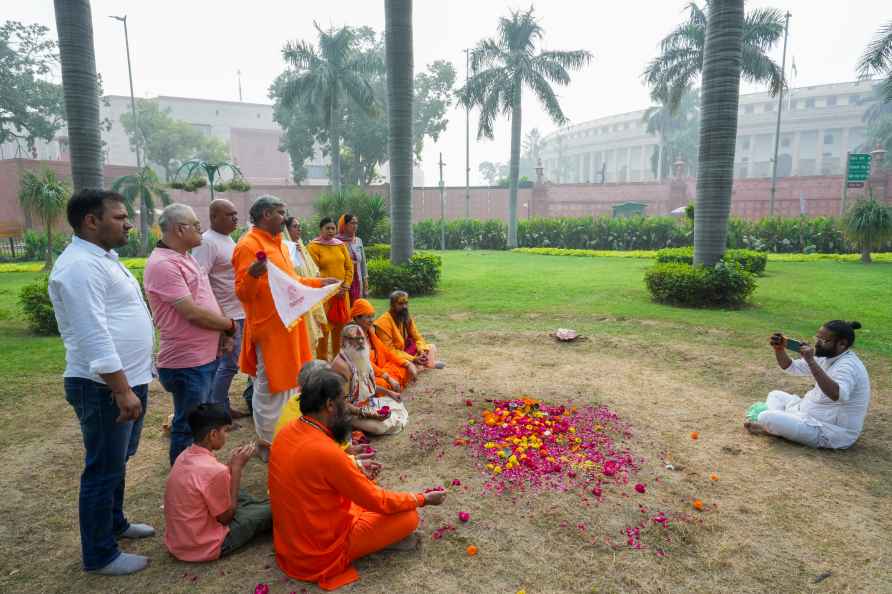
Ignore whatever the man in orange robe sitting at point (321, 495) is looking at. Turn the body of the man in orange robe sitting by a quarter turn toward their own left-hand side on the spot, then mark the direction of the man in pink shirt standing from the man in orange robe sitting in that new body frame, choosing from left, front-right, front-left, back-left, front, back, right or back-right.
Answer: front

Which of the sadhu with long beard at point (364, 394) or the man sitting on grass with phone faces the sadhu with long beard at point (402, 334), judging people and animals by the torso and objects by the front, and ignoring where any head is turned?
the man sitting on grass with phone

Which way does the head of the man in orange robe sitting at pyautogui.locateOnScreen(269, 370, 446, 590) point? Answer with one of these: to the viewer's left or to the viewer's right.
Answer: to the viewer's right

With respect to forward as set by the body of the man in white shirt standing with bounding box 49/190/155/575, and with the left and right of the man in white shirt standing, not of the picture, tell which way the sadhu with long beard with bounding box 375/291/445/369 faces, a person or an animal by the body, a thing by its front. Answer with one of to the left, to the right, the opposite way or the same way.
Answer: to the right

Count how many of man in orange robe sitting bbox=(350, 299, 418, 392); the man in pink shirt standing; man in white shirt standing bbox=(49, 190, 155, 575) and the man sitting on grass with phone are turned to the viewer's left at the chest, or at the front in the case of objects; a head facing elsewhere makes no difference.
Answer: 1

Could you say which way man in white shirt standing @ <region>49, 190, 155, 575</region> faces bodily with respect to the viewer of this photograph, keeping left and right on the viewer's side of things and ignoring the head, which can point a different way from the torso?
facing to the right of the viewer

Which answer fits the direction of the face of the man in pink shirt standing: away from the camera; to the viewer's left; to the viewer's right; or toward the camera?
to the viewer's right

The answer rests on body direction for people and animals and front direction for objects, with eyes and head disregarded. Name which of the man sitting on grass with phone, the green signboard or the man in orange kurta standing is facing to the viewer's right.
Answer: the man in orange kurta standing

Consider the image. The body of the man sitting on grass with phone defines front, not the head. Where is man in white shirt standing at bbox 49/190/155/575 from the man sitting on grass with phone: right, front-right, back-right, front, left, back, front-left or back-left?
front-left

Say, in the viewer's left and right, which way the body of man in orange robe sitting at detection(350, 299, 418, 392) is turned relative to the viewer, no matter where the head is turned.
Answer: facing the viewer and to the right of the viewer

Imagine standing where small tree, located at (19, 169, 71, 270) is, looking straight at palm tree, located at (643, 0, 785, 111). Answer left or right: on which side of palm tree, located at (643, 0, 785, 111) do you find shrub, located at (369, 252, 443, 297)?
right

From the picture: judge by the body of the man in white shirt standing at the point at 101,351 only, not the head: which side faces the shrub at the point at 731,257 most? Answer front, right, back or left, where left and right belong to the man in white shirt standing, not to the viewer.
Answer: front

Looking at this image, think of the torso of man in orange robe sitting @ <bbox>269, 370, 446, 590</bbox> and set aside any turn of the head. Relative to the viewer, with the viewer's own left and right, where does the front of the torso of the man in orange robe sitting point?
facing away from the viewer and to the right of the viewer

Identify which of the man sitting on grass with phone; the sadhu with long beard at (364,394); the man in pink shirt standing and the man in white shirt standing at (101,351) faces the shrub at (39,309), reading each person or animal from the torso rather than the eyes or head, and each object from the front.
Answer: the man sitting on grass with phone

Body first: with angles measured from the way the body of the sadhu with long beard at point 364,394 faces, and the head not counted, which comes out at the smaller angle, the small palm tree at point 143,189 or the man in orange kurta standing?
the man in orange kurta standing

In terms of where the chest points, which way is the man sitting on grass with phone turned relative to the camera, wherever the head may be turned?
to the viewer's left

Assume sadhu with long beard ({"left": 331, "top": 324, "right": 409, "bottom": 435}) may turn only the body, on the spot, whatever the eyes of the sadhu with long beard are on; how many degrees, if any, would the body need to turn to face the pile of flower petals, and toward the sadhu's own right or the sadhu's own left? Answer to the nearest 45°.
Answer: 0° — they already face it

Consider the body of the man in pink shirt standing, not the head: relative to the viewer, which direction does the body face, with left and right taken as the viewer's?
facing to the right of the viewer
